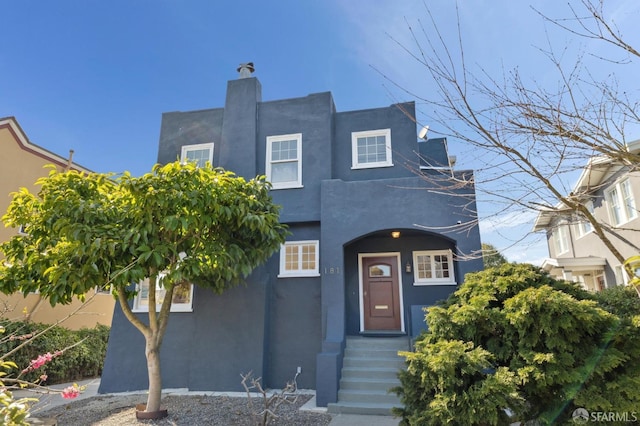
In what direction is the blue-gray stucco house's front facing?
toward the camera

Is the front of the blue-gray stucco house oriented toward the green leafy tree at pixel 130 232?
no

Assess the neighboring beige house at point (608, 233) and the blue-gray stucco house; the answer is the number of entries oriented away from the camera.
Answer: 0

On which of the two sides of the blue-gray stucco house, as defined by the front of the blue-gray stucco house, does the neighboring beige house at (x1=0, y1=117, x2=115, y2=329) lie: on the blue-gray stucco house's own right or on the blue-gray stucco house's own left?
on the blue-gray stucco house's own right

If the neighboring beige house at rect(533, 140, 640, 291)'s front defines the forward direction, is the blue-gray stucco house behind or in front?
in front

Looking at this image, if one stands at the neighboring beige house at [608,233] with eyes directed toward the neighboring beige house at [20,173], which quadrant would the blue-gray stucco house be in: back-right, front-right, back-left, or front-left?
front-left

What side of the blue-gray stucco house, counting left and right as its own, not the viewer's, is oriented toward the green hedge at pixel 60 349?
right

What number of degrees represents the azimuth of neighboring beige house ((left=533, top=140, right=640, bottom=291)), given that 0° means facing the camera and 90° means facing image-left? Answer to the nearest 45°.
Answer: approximately 45°

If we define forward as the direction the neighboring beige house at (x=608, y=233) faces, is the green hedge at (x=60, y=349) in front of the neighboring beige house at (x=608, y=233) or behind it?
in front

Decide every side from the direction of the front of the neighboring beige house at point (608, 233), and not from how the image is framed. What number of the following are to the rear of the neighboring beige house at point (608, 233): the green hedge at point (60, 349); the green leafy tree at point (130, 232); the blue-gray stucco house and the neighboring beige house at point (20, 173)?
0
